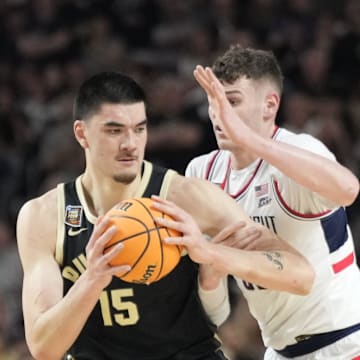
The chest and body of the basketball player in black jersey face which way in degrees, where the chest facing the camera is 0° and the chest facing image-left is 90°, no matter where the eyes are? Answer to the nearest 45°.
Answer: approximately 0°

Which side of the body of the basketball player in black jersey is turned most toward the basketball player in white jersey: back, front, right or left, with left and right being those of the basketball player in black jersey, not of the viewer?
left

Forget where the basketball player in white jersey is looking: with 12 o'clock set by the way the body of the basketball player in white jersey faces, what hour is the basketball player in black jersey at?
The basketball player in black jersey is roughly at 1 o'clock from the basketball player in white jersey.

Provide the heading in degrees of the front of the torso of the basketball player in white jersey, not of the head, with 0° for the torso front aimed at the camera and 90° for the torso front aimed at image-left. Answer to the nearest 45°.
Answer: approximately 45°
